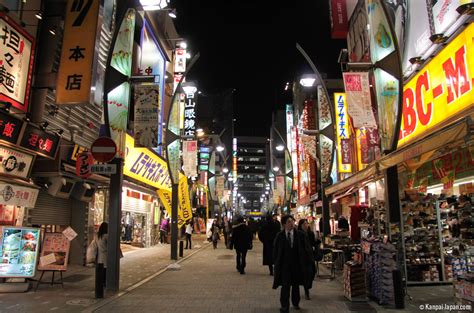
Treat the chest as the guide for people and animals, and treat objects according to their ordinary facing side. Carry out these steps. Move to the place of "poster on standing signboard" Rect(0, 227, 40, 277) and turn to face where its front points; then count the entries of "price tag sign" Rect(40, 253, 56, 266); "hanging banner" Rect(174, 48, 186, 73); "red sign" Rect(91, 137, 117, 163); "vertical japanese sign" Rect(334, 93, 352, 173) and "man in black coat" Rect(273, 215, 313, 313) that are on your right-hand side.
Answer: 0

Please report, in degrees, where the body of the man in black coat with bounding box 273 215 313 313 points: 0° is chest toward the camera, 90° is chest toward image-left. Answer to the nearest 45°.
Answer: approximately 0°

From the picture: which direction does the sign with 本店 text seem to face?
toward the camera

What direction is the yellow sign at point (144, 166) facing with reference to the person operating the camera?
facing the viewer and to the right of the viewer

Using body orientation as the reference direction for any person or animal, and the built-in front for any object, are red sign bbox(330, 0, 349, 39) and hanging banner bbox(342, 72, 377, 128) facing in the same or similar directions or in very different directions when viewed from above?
same or similar directions

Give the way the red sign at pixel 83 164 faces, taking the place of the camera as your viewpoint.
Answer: facing the viewer

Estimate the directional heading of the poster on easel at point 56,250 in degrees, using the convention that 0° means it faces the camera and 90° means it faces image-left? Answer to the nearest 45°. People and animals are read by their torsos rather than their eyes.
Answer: approximately 0°

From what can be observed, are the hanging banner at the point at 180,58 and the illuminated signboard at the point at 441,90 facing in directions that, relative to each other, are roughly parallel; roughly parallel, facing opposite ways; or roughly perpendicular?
roughly perpendicular

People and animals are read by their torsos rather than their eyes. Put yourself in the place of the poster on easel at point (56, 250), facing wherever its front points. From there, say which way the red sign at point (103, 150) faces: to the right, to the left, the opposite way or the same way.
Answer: the same way

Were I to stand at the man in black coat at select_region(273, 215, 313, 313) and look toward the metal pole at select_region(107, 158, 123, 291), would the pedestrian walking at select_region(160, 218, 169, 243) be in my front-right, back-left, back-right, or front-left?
front-right

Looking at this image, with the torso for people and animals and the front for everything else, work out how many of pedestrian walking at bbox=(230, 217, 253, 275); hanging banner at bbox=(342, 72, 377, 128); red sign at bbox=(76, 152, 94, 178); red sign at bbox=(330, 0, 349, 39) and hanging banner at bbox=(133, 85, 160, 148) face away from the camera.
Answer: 1

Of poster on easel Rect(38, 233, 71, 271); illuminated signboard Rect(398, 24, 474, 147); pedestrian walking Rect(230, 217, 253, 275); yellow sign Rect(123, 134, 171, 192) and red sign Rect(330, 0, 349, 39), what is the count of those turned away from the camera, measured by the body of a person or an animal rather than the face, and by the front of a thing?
1

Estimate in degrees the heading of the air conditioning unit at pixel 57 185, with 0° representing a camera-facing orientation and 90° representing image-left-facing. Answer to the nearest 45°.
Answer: approximately 315°

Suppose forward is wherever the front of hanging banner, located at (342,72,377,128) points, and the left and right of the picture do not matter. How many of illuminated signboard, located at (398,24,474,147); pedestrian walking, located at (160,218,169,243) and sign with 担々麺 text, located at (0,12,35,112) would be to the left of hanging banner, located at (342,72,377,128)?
1
